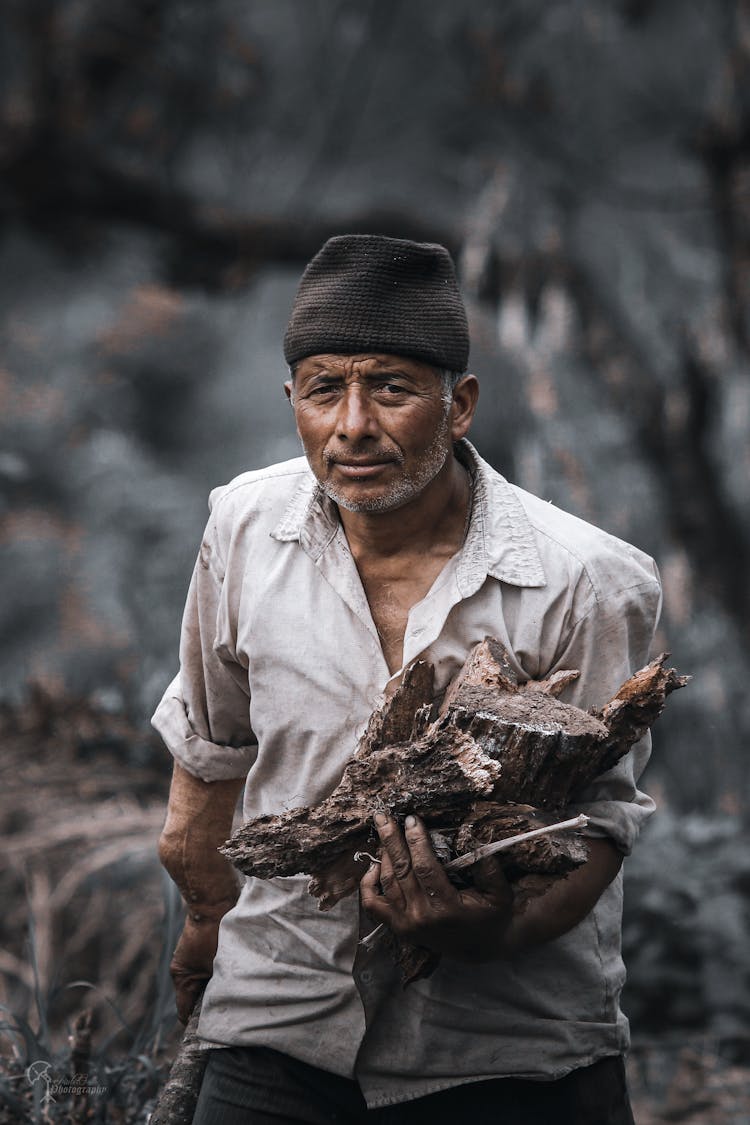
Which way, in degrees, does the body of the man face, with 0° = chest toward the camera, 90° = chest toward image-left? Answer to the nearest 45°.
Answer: approximately 0°
